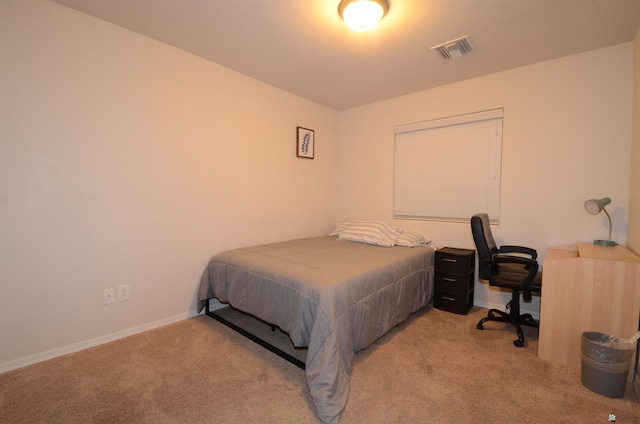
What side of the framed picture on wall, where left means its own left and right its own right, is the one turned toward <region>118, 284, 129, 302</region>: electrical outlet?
right

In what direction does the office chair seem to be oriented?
to the viewer's right

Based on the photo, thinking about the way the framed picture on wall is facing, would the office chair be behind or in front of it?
in front

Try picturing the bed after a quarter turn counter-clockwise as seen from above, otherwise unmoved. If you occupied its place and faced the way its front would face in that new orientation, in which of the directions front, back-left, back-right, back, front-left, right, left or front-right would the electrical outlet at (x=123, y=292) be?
back-right

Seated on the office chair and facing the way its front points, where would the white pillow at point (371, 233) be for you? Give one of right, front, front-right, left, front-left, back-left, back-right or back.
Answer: back

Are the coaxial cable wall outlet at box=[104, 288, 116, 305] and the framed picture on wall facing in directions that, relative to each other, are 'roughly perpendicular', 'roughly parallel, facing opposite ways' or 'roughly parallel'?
roughly parallel

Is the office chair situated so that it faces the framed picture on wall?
no

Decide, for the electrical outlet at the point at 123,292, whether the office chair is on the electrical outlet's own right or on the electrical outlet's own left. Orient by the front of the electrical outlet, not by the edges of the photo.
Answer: on the electrical outlet's own left

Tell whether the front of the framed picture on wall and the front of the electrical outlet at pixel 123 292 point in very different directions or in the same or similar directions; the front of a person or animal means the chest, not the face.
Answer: same or similar directions

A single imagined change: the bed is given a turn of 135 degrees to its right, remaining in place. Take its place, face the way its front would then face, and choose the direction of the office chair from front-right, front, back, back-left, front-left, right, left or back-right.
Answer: right

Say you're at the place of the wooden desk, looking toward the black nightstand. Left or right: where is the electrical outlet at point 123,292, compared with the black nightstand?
left

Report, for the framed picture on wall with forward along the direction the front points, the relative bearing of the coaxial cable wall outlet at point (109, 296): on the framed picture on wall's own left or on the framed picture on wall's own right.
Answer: on the framed picture on wall's own right

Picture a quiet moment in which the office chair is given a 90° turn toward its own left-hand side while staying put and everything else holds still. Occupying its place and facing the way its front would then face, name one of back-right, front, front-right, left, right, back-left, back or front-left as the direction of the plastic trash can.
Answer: back-right
